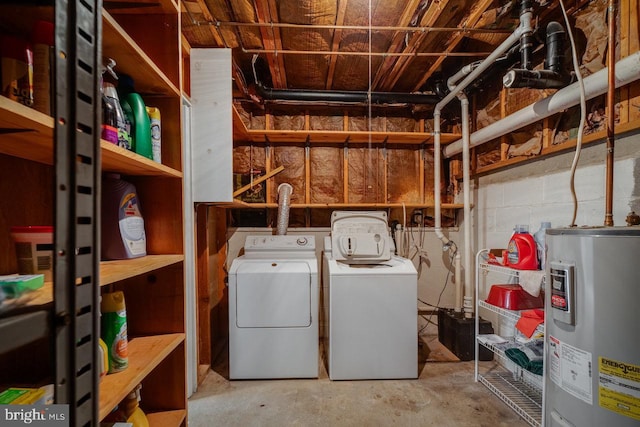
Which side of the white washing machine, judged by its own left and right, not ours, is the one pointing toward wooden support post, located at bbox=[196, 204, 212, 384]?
right

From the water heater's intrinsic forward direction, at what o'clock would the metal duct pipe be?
The metal duct pipe is roughly at 2 o'clock from the water heater.

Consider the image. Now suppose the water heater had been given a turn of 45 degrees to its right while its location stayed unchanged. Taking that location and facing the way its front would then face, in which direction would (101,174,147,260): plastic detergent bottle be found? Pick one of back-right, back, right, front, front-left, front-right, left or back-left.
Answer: front-left

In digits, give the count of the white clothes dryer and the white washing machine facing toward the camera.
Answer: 2

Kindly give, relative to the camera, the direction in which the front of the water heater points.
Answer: facing the viewer and to the left of the viewer

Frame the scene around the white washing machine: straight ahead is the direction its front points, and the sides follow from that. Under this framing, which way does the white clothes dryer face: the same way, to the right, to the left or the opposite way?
the same way

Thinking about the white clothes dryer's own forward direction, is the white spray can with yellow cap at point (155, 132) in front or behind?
in front

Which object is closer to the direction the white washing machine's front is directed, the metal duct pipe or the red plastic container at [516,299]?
the red plastic container

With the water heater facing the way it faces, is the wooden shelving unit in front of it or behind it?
in front

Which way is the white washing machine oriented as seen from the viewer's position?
toward the camera
